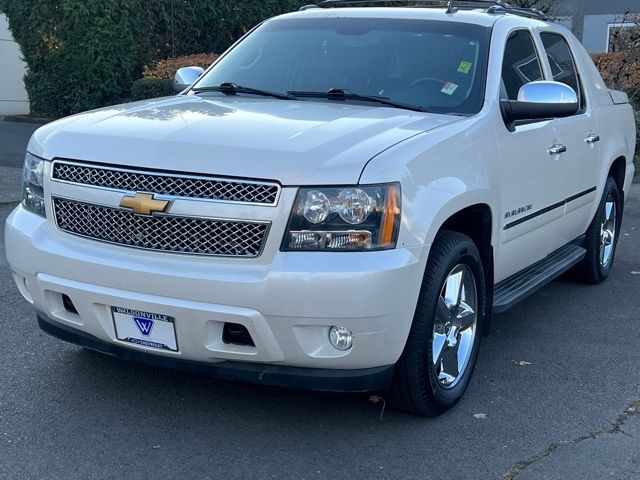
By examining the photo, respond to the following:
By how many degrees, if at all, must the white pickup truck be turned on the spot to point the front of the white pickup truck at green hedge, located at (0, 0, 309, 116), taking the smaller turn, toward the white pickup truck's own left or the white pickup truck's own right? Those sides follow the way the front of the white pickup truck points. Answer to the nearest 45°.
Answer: approximately 135° to the white pickup truck's own right

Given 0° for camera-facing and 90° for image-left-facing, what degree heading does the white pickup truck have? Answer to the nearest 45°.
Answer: approximately 45°

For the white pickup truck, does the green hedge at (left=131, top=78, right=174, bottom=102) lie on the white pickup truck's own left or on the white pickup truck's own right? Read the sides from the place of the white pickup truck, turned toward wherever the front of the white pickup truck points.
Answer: on the white pickup truck's own right
